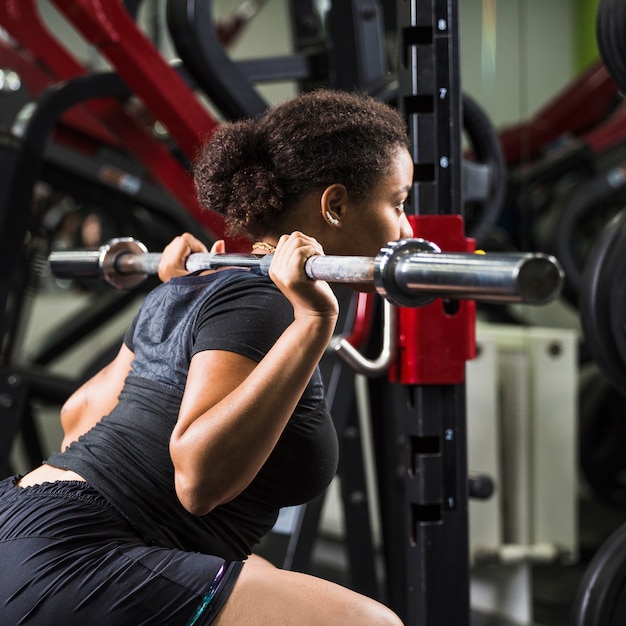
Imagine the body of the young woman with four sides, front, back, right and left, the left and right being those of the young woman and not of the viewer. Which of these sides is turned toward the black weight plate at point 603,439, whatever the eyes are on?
front

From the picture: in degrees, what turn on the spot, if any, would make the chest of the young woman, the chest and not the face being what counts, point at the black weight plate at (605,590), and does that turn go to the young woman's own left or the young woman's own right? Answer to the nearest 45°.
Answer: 0° — they already face it

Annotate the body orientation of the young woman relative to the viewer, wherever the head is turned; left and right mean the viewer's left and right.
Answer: facing away from the viewer and to the right of the viewer

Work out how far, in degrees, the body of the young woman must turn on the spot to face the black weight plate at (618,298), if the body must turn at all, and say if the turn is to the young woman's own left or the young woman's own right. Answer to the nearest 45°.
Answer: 0° — they already face it
